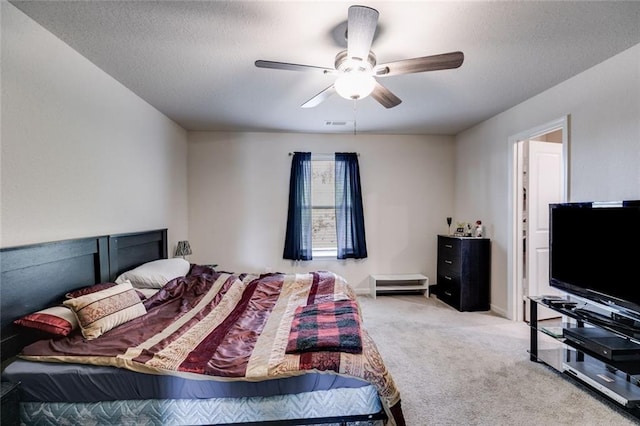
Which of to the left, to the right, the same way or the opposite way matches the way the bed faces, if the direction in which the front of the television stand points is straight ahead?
the opposite way

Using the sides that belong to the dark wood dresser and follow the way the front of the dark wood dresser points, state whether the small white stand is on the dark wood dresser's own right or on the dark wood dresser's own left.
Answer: on the dark wood dresser's own right

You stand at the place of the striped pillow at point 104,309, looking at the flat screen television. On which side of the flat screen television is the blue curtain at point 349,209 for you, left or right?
left

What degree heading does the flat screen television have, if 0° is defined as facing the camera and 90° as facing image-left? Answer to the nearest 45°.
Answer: approximately 45°

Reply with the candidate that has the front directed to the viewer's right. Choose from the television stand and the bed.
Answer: the bed

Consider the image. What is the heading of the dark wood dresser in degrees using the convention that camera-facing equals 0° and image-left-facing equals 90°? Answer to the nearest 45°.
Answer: approximately 45°

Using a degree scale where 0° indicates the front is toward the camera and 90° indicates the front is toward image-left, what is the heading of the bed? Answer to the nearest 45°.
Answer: approximately 270°

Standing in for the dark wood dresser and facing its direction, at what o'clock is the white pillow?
The white pillow is roughly at 12 o'clock from the dark wood dresser.

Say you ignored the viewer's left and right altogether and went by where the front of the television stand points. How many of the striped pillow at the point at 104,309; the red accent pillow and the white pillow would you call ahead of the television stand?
3

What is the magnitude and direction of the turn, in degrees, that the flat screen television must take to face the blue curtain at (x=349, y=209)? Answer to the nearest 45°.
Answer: approximately 45° to its right

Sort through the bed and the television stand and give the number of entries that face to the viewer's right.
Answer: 1
